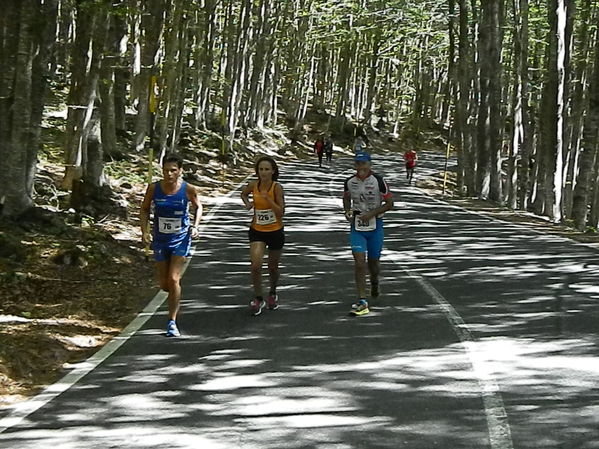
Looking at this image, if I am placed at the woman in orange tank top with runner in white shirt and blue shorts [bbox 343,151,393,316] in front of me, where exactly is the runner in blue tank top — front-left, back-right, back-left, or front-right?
back-right

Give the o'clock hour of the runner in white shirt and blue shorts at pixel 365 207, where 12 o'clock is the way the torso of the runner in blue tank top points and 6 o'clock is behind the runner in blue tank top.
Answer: The runner in white shirt and blue shorts is roughly at 8 o'clock from the runner in blue tank top.

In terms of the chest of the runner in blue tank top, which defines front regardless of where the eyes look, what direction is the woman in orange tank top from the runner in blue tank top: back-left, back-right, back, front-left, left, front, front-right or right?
back-left

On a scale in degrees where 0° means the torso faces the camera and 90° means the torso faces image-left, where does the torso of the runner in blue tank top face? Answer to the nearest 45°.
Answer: approximately 0°
